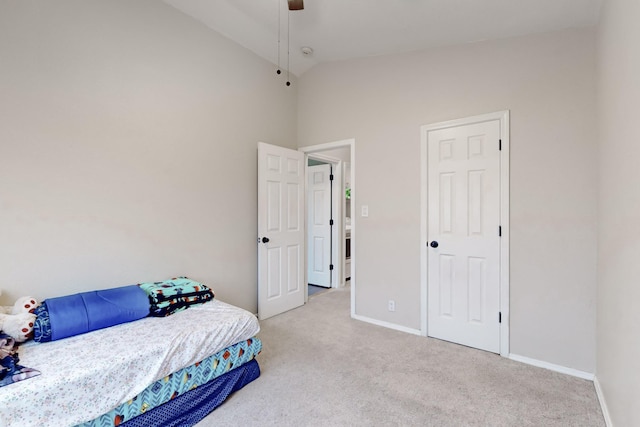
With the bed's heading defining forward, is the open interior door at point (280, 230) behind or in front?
in front

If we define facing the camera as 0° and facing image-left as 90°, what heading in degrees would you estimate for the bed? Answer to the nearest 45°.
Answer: approximately 225°

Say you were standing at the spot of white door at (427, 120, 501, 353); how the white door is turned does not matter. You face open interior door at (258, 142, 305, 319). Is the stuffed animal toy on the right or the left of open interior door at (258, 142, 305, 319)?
left
